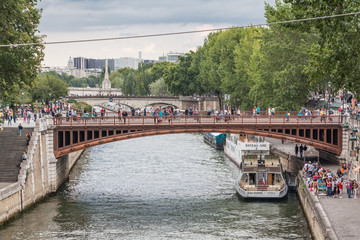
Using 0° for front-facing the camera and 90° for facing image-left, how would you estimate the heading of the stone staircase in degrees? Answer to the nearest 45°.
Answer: approximately 0°

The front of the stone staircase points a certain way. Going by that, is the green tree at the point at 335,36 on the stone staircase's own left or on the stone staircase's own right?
on the stone staircase's own left
